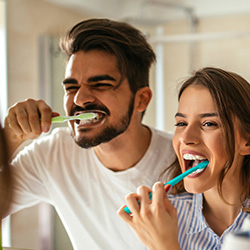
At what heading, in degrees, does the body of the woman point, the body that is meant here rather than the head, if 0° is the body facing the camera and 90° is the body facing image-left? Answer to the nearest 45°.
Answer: approximately 45°

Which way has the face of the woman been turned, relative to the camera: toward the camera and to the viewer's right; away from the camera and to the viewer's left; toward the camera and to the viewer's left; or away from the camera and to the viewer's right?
toward the camera and to the viewer's left
